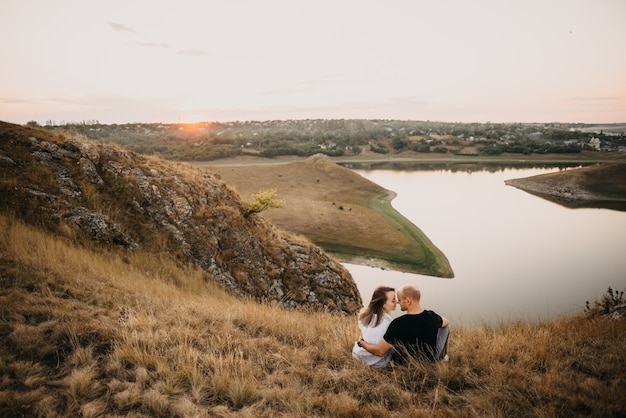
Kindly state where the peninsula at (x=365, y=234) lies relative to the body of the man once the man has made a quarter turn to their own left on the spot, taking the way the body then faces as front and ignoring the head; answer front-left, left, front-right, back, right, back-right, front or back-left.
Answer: right

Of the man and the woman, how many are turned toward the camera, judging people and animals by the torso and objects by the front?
0

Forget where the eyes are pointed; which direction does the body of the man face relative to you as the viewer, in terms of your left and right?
facing away from the viewer

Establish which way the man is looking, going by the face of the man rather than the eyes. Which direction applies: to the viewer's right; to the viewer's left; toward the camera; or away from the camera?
to the viewer's left

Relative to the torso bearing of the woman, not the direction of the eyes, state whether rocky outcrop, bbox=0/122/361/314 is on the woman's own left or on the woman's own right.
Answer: on the woman's own left

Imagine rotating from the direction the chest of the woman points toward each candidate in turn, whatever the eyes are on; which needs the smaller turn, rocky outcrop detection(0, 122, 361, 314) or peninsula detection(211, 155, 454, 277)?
the peninsula

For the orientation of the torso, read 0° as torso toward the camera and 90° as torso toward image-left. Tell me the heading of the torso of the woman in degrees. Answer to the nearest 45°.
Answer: approximately 225°
